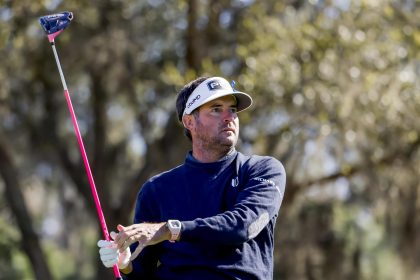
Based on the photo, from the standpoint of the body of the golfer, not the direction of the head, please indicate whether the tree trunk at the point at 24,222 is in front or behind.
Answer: behind

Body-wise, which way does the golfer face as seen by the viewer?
toward the camera
